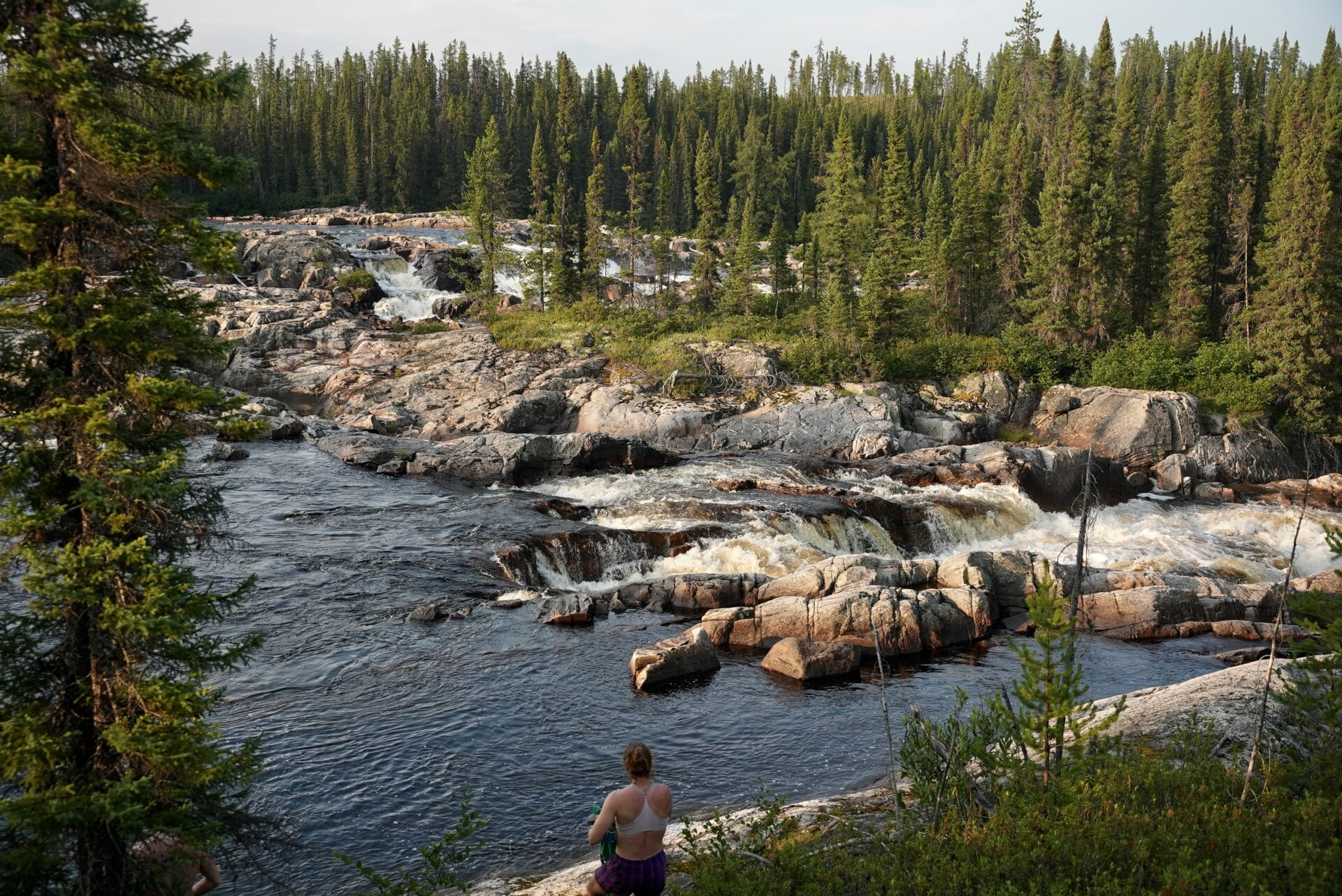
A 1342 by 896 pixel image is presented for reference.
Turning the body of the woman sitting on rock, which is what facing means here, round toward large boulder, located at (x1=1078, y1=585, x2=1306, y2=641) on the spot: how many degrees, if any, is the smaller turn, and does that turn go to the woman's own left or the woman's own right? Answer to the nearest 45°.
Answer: approximately 45° to the woman's own right

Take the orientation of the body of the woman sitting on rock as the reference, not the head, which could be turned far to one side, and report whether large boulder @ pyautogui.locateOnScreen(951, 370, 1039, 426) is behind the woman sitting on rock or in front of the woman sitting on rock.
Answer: in front

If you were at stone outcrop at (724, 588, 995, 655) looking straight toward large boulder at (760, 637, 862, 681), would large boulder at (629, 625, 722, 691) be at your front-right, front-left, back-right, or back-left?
front-right

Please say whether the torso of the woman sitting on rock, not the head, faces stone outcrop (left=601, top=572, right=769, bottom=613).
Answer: yes

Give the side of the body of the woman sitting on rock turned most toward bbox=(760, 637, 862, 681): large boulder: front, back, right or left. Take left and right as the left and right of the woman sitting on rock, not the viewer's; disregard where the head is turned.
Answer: front

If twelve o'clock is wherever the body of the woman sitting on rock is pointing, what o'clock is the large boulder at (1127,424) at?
The large boulder is roughly at 1 o'clock from the woman sitting on rock.

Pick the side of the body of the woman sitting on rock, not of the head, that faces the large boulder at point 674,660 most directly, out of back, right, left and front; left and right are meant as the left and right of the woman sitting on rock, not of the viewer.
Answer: front

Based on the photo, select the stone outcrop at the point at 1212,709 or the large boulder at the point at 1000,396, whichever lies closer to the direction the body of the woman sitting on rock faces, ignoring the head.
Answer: the large boulder

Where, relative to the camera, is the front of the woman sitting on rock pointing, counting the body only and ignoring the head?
away from the camera

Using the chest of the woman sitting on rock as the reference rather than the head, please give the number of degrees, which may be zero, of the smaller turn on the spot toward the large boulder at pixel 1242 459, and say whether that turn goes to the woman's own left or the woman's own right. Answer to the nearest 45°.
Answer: approximately 45° to the woman's own right

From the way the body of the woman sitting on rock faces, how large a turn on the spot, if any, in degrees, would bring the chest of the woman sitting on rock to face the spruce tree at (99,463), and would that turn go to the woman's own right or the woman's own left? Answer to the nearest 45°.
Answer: approximately 90° to the woman's own left

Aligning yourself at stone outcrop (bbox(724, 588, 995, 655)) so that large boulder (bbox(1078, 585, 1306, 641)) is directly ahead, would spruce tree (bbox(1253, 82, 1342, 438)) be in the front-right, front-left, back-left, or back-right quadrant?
front-left

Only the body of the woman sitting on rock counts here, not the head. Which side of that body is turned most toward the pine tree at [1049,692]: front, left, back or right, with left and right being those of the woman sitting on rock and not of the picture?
right

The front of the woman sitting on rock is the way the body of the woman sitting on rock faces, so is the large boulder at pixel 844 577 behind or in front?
in front

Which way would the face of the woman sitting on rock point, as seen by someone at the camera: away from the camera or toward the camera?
away from the camera
